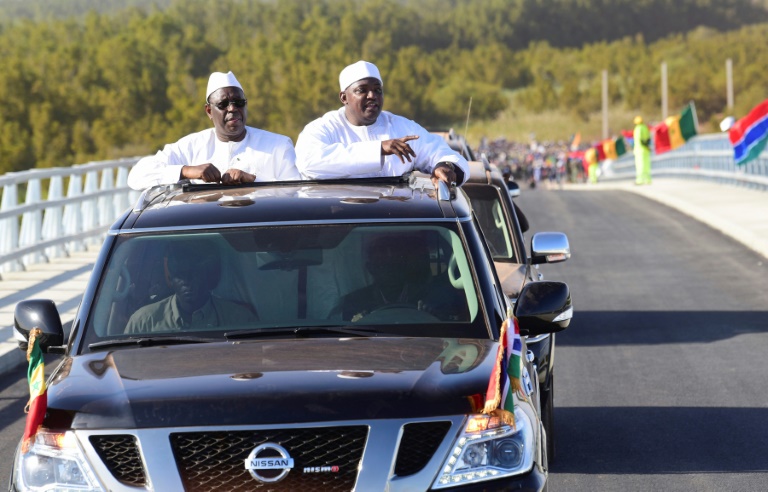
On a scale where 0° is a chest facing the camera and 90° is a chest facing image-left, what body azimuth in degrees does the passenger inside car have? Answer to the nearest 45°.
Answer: approximately 0°

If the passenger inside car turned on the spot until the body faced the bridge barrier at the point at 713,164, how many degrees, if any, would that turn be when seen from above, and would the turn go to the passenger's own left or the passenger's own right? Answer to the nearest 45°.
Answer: approximately 135° to the passenger's own left

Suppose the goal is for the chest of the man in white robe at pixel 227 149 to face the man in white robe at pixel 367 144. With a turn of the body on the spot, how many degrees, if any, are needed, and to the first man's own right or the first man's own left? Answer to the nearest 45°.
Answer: approximately 45° to the first man's own left

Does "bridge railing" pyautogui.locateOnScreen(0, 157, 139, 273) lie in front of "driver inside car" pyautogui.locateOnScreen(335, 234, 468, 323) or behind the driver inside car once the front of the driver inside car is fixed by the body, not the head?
behind

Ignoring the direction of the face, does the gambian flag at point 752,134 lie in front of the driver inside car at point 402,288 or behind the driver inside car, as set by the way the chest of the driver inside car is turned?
behind

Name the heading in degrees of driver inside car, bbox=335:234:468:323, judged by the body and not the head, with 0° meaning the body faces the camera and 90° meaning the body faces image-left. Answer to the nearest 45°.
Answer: approximately 0°
